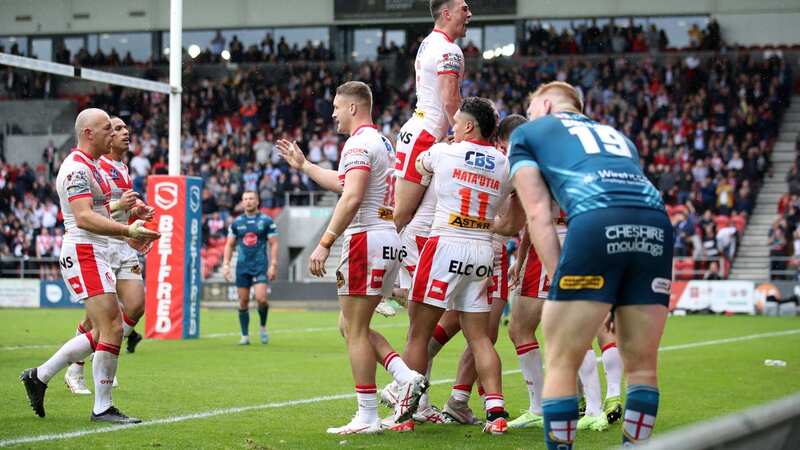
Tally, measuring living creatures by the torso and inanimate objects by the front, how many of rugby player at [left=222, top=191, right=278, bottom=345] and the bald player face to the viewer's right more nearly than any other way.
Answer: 1

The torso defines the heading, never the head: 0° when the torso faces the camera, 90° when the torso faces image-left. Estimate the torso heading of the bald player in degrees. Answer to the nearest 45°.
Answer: approximately 270°

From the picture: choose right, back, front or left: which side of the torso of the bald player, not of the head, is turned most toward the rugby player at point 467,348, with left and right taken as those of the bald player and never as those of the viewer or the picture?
front

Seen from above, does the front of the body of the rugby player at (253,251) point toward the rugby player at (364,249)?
yes

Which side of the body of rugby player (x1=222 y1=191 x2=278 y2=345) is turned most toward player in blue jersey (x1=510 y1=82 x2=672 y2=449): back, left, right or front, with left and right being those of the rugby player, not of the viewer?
front

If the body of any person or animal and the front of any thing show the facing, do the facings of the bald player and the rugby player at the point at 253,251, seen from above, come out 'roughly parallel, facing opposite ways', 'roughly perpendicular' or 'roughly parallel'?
roughly perpendicular

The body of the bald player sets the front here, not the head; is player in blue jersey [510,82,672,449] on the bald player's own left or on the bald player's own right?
on the bald player's own right

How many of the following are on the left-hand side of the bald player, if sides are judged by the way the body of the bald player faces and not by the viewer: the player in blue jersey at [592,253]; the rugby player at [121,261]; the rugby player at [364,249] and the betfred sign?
2

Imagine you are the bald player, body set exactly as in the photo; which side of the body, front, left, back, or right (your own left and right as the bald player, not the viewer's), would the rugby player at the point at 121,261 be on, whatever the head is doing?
left

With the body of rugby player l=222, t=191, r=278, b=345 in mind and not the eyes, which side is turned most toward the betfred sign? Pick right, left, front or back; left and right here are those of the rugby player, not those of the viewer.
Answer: right

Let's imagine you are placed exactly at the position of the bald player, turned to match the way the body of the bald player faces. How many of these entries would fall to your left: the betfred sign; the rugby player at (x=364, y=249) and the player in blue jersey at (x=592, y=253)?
1

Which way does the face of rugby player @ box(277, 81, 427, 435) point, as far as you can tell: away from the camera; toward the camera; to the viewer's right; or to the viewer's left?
to the viewer's left
